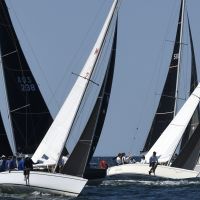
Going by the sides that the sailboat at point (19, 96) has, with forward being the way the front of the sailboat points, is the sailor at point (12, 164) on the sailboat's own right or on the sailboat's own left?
on the sailboat's own right

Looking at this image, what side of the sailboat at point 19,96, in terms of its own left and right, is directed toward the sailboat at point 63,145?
left

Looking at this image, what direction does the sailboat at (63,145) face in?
to the viewer's right

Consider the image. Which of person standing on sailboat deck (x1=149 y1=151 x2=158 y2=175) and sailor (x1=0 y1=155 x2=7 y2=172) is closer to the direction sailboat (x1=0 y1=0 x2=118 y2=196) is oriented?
the person standing on sailboat deck
